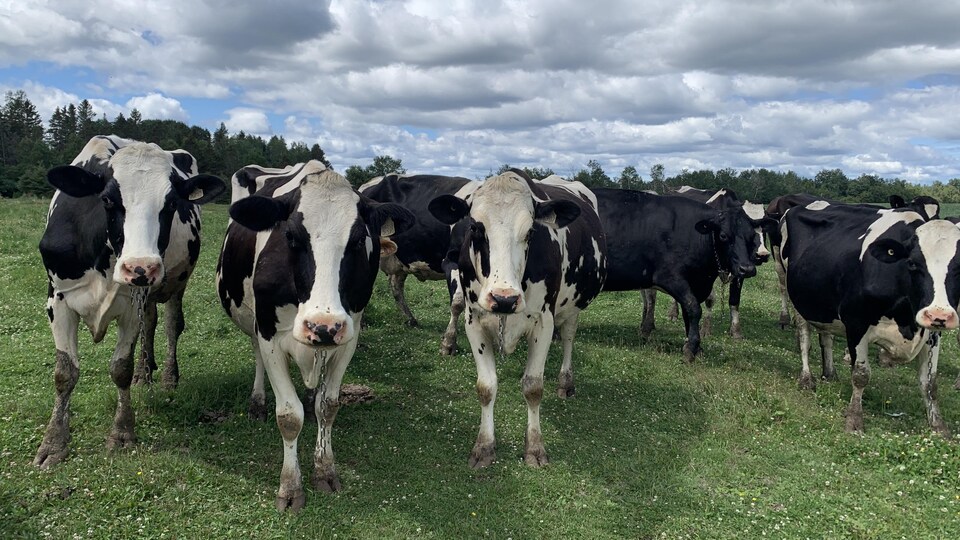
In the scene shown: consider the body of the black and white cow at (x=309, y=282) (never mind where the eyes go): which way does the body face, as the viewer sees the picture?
toward the camera

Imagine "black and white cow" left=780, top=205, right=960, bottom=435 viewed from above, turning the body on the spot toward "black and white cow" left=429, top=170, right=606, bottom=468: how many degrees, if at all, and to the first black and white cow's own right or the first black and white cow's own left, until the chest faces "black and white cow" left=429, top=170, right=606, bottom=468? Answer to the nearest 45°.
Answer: approximately 90° to the first black and white cow's own right

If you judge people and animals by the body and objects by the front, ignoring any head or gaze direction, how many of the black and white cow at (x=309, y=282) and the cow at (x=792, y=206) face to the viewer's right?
1

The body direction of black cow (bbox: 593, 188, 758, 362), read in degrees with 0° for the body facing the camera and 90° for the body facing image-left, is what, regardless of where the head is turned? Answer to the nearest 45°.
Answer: approximately 315°

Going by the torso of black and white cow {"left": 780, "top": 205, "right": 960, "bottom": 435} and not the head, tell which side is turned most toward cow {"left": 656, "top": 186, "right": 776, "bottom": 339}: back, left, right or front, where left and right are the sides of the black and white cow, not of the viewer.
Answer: back

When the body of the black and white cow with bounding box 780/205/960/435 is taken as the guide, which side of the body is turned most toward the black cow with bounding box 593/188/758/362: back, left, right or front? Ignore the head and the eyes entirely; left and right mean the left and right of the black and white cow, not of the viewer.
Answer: back

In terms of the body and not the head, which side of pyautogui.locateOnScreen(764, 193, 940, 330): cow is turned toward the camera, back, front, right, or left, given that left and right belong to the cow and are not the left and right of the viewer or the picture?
right

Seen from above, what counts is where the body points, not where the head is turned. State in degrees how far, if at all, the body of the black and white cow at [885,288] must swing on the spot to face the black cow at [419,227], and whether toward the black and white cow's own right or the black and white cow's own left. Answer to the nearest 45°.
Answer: approximately 135° to the black and white cow's own right
